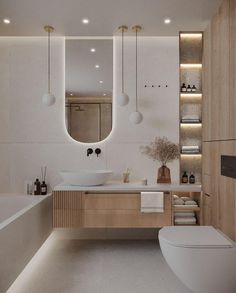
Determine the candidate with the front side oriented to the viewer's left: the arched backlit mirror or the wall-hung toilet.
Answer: the wall-hung toilet

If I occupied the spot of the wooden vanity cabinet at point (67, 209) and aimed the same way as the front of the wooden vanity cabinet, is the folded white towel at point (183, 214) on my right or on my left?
on my left

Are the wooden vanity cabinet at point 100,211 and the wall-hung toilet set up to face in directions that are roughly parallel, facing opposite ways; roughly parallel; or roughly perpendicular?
roughly perpendicular

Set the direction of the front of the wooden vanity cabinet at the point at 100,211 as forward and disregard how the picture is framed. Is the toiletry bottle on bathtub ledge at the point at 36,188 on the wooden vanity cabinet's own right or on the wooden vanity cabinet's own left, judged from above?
on the wooden vanity cabinet's own right

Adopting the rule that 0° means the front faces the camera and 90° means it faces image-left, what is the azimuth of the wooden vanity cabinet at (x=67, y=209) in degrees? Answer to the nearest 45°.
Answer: approximately 0°

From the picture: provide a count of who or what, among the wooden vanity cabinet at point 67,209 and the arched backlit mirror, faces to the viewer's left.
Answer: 0

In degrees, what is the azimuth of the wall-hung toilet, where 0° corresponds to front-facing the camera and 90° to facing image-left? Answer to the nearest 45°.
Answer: approximately 90°

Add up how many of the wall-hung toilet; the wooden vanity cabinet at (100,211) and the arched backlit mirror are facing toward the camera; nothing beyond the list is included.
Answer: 2

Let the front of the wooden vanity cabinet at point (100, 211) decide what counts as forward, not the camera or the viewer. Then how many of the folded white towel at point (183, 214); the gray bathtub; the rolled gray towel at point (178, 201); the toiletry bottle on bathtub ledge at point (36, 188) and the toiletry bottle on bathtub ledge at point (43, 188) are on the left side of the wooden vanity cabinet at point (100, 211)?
2

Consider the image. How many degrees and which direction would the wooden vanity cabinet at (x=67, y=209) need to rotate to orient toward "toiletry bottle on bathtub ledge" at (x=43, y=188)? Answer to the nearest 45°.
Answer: approximately 135° to its right

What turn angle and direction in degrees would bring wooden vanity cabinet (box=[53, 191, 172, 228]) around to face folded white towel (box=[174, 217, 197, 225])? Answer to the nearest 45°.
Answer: approximately 90° to its left
